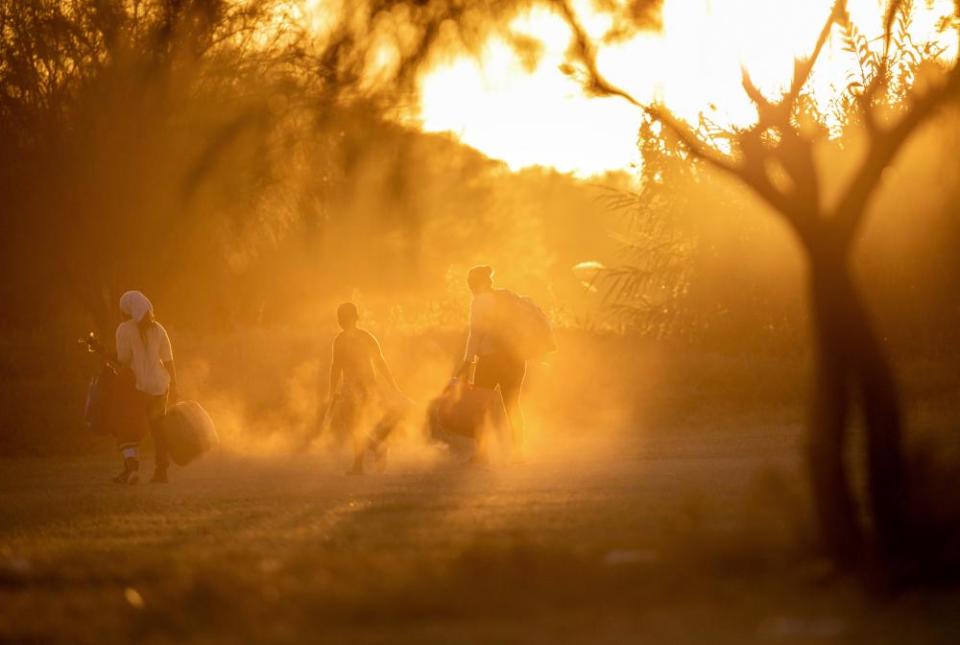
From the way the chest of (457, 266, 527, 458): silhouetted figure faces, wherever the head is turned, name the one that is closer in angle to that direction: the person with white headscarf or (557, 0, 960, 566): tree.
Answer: the person with white headscarf

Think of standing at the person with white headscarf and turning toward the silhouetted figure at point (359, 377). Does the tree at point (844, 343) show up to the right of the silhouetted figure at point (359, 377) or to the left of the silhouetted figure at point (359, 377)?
right
